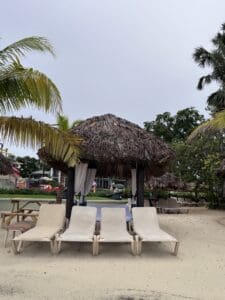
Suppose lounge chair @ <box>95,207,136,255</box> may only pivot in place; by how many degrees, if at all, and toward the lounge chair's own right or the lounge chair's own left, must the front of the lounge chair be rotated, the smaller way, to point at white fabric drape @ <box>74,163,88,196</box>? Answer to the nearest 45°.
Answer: approximately 135° to the lounge chair's own right

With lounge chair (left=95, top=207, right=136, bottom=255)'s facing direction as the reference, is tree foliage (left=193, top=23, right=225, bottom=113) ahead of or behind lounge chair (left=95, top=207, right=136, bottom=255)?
behind

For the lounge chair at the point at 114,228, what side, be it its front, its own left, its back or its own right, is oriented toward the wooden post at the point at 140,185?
back

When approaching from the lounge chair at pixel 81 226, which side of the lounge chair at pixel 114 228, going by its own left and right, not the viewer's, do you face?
right

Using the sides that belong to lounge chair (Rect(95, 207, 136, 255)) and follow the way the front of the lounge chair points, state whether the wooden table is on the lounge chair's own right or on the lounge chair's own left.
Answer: on the lounge chair's own right

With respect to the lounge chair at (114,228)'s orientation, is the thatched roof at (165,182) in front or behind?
behind

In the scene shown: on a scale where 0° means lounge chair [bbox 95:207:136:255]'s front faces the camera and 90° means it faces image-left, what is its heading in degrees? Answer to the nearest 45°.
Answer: approximately 0°

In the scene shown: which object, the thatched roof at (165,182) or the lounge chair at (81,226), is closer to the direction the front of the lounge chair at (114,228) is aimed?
the lounge chair

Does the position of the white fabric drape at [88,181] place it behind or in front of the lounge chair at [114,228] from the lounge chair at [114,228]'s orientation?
behind
